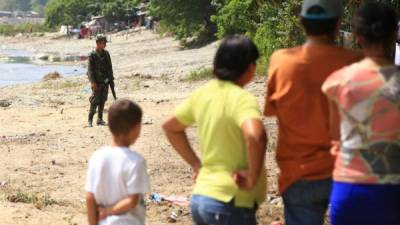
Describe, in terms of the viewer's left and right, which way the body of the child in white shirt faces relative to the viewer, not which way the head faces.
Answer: facing away from the viewer and to the right of the viewer

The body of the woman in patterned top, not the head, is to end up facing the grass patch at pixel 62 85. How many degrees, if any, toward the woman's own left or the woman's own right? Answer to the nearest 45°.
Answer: approximately 45° to the woman's own left

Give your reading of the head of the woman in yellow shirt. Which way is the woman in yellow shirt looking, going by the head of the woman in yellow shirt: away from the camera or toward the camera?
away from the camera

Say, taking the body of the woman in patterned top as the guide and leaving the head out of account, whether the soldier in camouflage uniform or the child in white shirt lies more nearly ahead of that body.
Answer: the soldier in camouflage uniform

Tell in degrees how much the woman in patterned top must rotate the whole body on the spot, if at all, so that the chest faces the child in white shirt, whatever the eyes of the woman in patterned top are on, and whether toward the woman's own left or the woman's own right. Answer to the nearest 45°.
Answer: approximately 90° to the woman's own left

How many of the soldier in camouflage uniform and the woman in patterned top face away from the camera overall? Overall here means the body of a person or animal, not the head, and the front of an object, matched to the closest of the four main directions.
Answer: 1

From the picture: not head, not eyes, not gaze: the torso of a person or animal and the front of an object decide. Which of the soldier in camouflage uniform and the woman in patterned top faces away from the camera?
the woman in patterned top

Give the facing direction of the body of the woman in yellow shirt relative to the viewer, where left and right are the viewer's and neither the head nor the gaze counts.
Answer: facing away from the viewer and to the right of the viewer

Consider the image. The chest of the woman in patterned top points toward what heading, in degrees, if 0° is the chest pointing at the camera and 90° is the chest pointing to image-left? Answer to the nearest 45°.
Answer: approximately 180°

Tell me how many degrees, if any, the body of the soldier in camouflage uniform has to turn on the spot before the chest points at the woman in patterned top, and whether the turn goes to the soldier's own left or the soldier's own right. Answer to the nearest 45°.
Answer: approximately 45° to the soldier's own right

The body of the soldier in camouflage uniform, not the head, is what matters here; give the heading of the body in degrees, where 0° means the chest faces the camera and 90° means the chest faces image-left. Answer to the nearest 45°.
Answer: approximately 315°
